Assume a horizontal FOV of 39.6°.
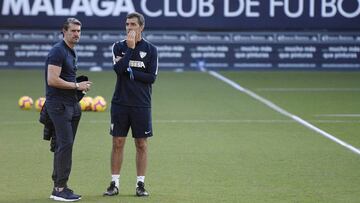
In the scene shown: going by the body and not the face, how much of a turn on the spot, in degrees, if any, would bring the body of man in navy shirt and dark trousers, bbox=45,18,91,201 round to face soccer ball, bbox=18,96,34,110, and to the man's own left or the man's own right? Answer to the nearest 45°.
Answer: approximately 90° to the man's own left

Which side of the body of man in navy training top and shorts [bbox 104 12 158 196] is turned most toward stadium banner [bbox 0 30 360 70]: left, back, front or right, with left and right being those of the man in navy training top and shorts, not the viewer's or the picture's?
back

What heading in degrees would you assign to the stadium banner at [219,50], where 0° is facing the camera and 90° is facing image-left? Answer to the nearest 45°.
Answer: approximately 0°

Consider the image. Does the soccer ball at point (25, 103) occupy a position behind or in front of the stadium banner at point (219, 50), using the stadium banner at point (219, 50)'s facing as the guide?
in front

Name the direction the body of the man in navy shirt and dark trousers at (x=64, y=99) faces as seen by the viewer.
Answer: to the viewer's right

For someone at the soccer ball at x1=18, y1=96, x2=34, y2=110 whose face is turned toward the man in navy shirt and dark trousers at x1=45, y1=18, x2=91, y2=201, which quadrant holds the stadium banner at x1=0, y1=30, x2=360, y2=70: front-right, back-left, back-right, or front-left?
back-left

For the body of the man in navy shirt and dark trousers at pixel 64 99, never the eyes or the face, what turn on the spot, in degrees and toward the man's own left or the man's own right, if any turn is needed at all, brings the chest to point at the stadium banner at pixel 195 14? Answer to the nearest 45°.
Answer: approximately 90° to the man's own left

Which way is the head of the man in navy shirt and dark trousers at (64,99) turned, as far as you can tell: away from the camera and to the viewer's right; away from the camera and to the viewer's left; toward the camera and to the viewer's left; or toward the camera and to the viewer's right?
toward the camera and to the viewer's right

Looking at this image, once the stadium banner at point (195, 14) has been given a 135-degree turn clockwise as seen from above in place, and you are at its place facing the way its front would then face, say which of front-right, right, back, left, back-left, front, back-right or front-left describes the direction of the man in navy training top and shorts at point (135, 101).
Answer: back-left

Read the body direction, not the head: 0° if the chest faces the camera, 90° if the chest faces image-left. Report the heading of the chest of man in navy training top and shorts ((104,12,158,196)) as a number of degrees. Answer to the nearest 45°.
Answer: approximately 0°
